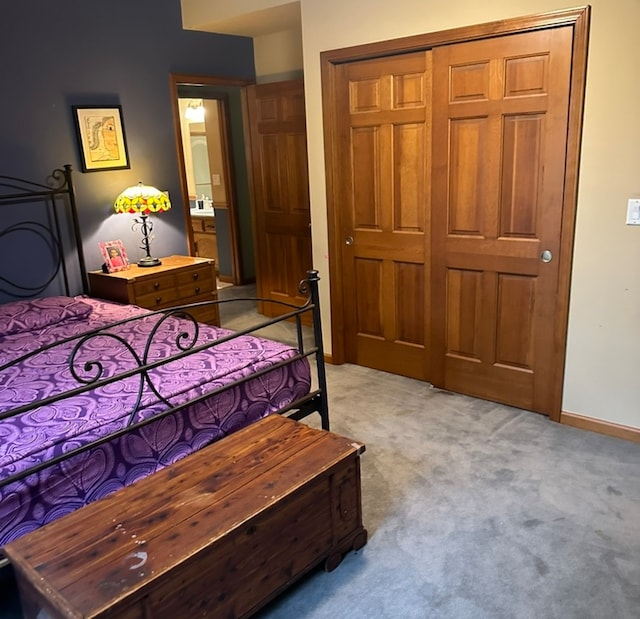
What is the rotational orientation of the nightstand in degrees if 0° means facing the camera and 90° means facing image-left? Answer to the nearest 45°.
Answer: approximately 315°

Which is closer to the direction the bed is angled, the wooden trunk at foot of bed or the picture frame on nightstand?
the wooden trunk at foot of bed

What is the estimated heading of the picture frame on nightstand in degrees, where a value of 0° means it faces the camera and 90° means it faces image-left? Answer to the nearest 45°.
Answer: approximately 315°

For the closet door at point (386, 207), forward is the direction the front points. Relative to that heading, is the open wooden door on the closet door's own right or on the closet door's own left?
on the closet door's own right

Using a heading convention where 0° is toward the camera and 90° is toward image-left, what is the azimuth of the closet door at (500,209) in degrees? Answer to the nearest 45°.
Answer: approximately 45°

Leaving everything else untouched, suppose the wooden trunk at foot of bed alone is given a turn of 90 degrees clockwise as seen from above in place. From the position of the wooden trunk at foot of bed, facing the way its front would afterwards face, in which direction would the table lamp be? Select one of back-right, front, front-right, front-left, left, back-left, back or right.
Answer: back-right

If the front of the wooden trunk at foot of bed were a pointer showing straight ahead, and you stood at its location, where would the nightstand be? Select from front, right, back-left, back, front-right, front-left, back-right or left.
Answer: back-left
